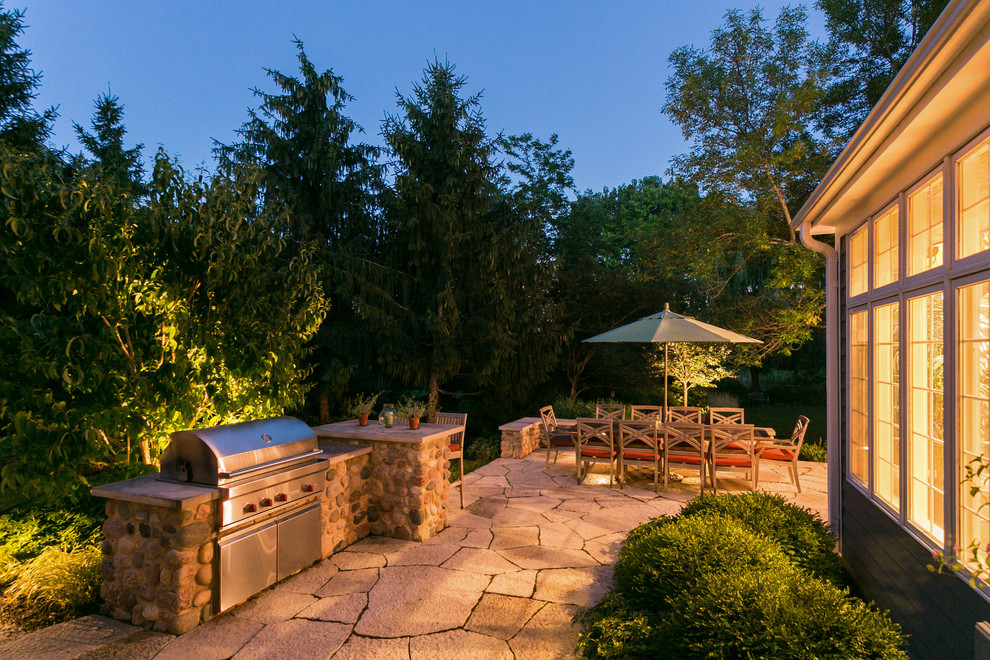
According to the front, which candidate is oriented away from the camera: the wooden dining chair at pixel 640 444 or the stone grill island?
the wooden dining chair

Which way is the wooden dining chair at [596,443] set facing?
away from the camera

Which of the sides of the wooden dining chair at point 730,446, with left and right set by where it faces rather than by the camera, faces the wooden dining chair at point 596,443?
left

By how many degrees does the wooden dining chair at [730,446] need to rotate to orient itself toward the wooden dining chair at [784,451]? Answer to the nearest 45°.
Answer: approximately 45° to its right

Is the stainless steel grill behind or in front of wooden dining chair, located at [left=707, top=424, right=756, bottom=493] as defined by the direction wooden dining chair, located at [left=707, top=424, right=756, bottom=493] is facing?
behind

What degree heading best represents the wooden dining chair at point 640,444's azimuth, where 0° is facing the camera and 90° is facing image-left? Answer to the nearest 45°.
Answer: approximately 180°

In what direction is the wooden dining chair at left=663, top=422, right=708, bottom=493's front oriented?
away from the camera

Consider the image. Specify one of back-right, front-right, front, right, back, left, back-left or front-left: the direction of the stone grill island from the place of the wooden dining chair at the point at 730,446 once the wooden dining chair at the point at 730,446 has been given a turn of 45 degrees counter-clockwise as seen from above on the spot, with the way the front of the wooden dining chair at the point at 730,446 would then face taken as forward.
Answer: left

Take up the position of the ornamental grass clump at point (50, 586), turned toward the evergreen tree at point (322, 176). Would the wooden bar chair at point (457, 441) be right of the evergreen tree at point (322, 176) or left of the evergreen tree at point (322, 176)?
right

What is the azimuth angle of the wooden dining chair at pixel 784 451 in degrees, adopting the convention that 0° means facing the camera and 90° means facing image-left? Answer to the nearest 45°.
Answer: approximately 90°

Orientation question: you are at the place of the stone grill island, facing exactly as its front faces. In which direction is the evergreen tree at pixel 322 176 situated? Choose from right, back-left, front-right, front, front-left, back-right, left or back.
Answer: back-left

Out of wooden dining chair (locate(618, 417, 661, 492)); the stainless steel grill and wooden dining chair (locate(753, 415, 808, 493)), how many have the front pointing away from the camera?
1

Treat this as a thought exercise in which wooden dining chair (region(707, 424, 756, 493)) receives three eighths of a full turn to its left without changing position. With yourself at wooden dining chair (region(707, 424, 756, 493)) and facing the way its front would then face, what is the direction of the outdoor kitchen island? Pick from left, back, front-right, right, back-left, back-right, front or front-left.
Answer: front

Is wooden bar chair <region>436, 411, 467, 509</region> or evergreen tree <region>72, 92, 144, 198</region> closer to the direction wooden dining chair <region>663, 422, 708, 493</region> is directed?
the evergreen tree

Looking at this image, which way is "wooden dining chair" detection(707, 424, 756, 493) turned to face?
away from the camera
